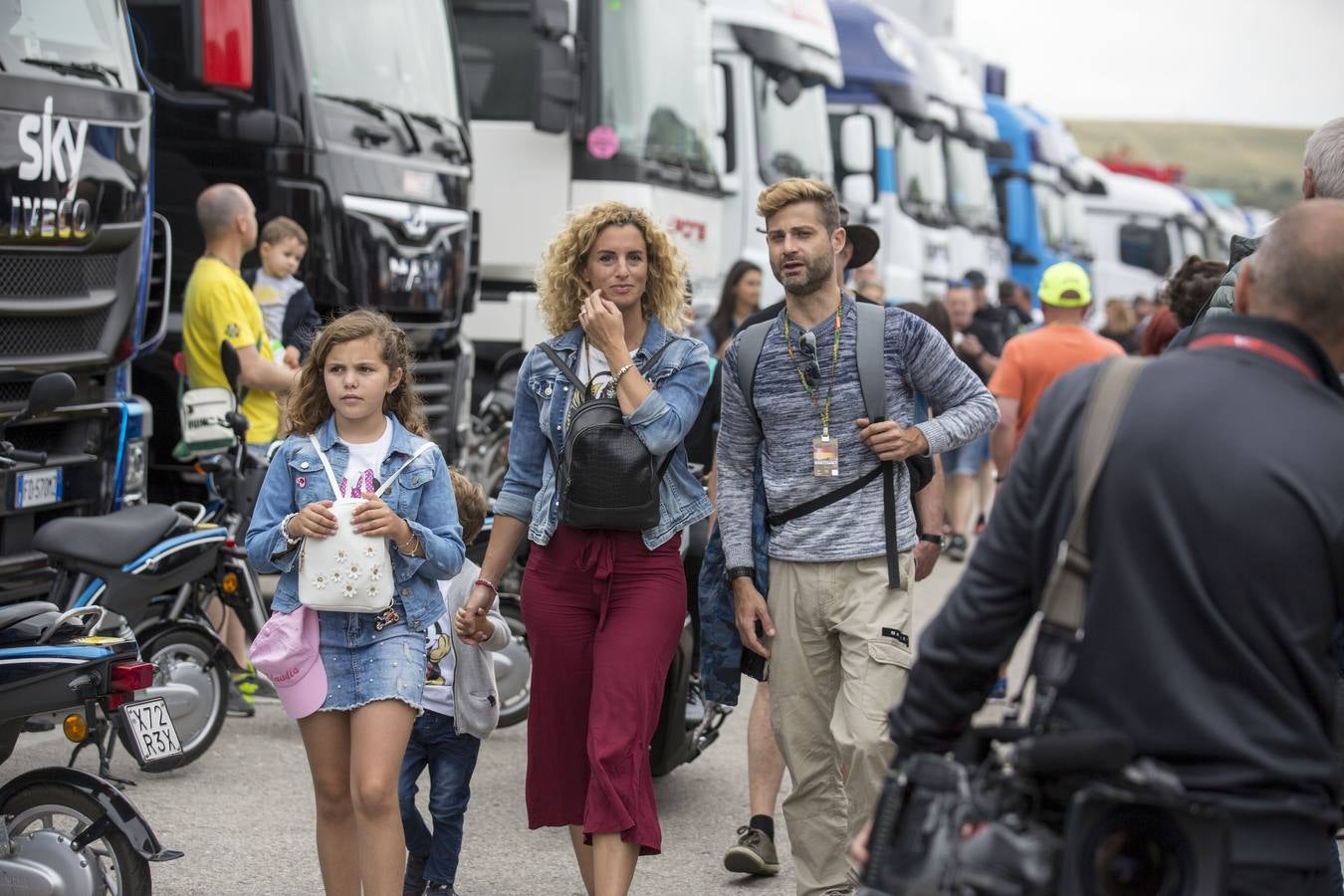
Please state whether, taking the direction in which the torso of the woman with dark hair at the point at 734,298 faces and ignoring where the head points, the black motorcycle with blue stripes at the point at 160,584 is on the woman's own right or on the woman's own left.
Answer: on the woman's own right

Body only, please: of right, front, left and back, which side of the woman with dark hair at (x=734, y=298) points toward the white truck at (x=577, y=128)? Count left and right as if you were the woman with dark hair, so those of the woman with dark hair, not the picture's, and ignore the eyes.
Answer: back

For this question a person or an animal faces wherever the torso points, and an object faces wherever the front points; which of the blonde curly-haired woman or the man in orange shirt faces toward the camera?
the blonde curly-haired woman

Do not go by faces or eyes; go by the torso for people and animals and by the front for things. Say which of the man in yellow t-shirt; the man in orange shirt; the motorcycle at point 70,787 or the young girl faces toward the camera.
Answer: the young girl

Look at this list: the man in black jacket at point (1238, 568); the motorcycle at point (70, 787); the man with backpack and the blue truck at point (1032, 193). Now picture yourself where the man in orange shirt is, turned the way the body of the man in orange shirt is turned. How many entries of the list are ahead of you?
1

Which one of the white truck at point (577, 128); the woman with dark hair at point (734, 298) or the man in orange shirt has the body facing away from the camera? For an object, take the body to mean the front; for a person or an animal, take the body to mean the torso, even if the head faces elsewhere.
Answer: the man in orange shirt

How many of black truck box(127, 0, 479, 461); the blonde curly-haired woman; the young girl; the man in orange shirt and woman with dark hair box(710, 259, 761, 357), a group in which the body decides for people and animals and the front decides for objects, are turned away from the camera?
1

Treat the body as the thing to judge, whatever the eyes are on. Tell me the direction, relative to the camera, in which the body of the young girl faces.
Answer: toward the camera

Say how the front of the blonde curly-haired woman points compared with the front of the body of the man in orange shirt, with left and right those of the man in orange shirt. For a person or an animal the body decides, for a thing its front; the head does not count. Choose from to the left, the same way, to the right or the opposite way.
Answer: the opposite way

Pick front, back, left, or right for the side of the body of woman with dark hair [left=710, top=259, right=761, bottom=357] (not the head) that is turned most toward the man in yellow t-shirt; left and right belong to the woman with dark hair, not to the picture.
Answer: right
